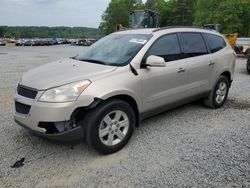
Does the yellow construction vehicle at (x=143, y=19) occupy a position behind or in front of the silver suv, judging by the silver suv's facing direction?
behind

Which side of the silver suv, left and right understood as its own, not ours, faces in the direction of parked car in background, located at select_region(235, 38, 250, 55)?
back

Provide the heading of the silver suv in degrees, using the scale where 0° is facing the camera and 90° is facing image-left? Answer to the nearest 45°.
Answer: approximately 45°
